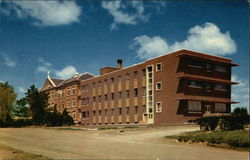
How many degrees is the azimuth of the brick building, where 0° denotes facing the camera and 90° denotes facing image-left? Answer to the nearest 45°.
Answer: approximately 45°

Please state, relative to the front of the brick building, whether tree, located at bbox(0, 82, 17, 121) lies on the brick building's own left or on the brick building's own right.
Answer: on the brick building's own right

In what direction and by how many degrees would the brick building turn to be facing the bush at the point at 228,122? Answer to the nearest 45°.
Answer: approximately 45° to its left

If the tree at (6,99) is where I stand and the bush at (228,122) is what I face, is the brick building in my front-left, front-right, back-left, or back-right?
front-left
